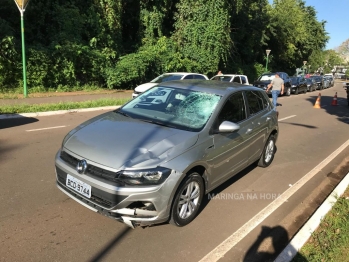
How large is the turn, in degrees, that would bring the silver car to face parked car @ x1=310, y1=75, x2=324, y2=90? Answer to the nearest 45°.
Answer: approximately 180°

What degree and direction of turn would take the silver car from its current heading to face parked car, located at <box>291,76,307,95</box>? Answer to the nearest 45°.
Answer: approximately 180°

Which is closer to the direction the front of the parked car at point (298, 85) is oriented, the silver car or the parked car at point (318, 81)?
the silver car

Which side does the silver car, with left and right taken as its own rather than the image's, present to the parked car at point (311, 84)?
back

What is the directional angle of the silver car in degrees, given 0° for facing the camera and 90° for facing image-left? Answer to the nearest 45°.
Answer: approximately 45°
